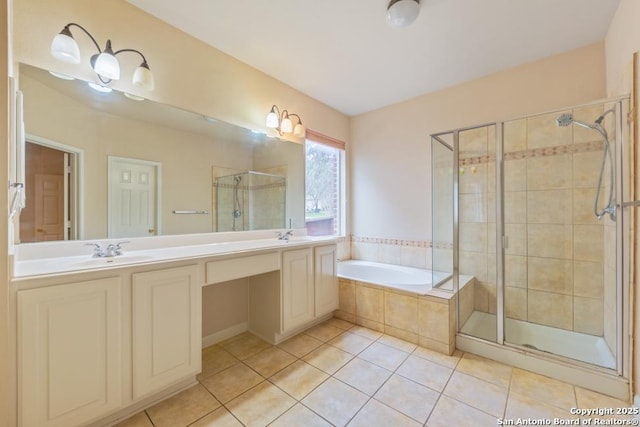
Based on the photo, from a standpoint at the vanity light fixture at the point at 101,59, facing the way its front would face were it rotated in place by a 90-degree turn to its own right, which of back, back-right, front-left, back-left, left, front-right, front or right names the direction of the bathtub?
back-left

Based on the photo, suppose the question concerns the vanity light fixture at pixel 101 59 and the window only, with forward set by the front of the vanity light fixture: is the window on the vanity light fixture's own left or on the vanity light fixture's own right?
on the vanity light fixture's own left

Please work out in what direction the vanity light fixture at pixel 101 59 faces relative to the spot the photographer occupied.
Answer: facing the viewer and to the right of the viewer

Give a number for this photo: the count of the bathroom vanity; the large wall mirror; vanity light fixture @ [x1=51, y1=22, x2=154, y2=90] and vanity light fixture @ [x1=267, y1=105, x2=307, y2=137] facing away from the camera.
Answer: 0

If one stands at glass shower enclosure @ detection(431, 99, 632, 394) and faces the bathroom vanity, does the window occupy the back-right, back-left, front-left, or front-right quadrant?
front-right

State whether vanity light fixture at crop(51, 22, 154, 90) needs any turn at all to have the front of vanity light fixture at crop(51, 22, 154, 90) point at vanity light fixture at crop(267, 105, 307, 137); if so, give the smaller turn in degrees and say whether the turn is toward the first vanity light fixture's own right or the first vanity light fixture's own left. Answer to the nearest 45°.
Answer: approximately 45° to the first vanity light fixture's own left

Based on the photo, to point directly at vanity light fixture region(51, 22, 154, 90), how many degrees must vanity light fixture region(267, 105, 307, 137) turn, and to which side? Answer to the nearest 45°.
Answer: approximately 90° to its right

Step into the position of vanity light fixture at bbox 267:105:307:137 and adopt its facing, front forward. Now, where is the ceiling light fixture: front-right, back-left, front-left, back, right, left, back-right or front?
front

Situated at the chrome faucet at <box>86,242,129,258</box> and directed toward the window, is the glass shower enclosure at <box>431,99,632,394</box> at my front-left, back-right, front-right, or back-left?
front-right

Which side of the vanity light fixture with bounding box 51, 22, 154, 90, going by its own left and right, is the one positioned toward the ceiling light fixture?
front
